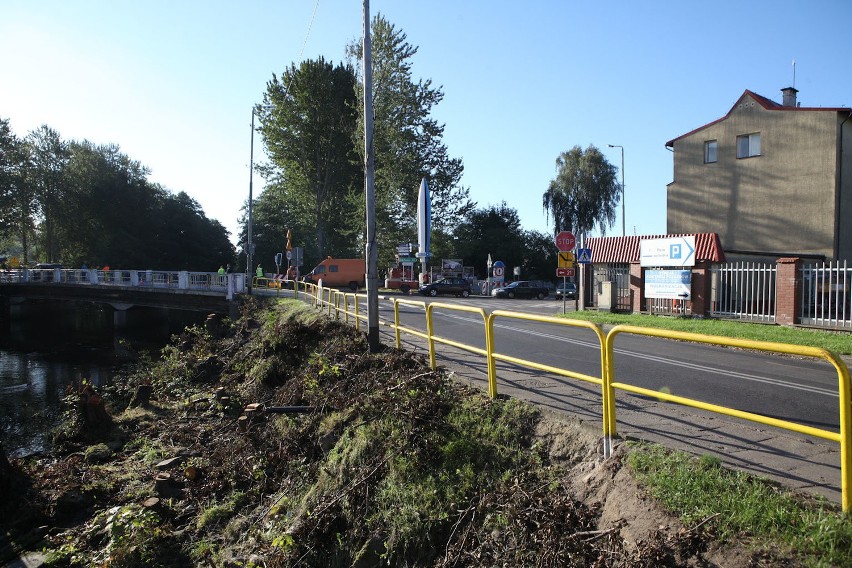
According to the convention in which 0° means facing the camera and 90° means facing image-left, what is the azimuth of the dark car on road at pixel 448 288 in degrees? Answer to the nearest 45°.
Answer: approximately 90°

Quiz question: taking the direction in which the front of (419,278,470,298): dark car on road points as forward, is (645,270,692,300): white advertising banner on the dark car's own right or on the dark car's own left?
on the dark car's own left

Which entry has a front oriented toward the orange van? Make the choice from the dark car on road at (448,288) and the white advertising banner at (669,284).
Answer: the dark car on road

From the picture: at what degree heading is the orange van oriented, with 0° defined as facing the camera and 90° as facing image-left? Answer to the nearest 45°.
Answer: approximately 90°

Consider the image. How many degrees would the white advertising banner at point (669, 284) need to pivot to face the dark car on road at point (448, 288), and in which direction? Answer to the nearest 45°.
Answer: approximately 135° to its right

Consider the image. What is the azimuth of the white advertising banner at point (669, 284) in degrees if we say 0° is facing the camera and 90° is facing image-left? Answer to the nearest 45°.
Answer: approximately 0°

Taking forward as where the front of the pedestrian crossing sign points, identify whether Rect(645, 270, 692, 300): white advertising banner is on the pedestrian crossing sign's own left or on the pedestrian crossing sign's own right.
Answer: on the pedestrian crossing sign's own left

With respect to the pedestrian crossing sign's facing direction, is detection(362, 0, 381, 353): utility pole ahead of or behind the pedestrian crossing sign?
ahead

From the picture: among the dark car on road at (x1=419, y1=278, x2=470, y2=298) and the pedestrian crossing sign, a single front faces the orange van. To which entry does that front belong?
the dark car on road

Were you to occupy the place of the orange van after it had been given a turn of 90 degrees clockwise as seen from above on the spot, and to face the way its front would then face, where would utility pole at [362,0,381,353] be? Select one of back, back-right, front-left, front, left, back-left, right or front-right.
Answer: back

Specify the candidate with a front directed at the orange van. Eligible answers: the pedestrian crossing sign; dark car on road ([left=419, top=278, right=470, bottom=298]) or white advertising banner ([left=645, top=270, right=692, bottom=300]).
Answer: the dark car on road

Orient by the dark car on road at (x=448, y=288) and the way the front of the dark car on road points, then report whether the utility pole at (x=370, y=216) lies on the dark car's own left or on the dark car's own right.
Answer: on the dark car's own left
